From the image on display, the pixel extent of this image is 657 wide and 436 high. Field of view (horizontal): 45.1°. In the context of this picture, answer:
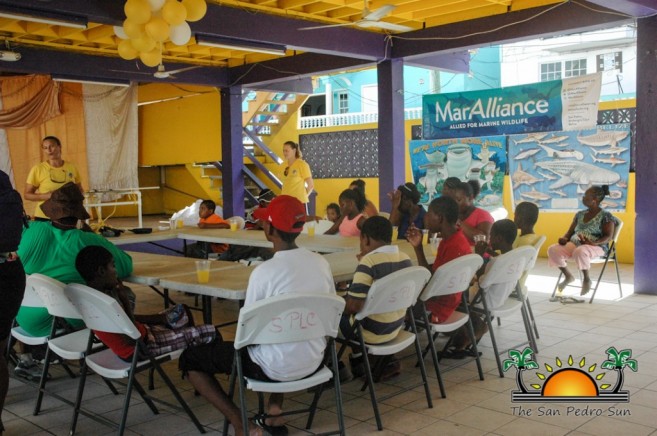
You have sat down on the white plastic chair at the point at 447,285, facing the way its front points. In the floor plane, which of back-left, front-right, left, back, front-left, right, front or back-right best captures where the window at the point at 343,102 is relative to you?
front-right

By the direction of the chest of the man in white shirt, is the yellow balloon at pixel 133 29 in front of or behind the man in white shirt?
in front

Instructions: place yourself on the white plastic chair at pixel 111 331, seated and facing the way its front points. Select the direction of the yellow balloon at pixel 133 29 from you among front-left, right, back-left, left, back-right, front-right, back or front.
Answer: front-left

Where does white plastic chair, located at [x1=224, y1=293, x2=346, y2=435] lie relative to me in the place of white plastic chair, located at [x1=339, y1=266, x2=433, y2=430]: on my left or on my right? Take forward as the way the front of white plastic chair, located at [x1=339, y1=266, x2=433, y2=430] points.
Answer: on my left

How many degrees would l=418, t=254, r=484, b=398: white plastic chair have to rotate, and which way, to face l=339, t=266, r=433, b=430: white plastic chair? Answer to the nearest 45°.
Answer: approximately 90° to its left

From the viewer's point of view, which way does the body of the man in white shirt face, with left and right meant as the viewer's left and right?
facing away from the viewer and to the left of the viewer

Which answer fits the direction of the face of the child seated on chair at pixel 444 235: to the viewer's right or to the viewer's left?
to the viewer's left

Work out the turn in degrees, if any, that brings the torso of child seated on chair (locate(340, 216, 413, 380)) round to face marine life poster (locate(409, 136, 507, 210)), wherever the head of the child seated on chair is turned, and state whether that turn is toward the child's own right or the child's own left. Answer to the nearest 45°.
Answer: approximately 45° to the child's own right

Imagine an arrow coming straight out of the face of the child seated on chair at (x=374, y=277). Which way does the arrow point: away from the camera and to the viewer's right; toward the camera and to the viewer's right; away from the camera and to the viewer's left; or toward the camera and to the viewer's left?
away from the camera and to the viewer's left

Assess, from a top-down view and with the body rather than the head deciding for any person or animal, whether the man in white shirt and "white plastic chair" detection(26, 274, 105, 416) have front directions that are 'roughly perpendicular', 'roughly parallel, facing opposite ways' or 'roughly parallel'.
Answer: roughly perpendicular

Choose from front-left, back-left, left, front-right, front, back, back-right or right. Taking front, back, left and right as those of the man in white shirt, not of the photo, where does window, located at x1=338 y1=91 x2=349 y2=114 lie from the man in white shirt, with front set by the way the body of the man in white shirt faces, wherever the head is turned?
front-right

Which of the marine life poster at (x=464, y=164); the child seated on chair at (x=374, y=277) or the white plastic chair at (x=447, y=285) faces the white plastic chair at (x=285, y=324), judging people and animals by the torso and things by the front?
the marine life poster

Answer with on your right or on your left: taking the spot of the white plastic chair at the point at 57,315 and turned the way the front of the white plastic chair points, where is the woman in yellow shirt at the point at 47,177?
on your left

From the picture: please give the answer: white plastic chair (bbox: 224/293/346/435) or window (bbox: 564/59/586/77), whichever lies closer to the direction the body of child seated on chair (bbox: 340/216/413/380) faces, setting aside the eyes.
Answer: the window

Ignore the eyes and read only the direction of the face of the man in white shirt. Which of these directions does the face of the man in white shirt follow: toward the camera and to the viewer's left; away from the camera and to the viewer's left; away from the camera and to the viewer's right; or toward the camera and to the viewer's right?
away from the camera and to the viewer's left
